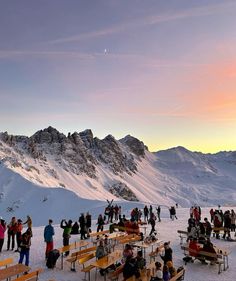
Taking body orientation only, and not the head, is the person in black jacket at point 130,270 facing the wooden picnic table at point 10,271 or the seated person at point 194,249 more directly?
the seated person

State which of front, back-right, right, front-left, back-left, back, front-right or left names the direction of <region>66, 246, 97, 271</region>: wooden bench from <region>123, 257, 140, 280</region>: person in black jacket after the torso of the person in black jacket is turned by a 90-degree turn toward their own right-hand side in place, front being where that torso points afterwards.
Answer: back-left

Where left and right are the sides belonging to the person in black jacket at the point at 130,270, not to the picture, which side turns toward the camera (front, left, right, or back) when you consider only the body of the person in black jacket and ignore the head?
back

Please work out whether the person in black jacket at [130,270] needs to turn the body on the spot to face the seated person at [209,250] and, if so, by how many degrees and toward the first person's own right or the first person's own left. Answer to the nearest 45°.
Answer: approximately 45° to the first person's own right

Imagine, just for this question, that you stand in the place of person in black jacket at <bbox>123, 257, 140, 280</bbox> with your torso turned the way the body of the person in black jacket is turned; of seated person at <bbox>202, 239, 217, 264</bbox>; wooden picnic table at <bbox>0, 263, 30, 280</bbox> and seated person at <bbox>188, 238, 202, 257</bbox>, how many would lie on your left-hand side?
1

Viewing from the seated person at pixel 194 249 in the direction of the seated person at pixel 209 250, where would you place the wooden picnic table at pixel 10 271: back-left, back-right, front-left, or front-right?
back-right

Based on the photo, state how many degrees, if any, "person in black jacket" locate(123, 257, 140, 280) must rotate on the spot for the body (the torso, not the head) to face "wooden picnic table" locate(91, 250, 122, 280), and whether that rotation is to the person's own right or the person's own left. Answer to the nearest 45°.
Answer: approximately 45° to the person's own left

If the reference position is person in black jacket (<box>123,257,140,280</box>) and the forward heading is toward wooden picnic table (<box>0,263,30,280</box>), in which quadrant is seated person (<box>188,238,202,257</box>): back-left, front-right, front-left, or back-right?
back-right

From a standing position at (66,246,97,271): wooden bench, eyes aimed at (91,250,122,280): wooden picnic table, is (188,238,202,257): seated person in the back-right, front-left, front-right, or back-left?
front-left

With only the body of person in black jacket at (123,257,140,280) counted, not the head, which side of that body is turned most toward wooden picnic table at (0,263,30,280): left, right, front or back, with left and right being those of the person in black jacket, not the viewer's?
left

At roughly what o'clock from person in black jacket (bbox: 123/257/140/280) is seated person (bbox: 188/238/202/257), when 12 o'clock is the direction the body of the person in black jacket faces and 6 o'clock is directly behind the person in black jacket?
The seated person is roughly at 1 o'clock from the person in black jacket.
